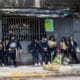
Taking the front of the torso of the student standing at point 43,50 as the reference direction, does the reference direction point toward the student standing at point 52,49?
no

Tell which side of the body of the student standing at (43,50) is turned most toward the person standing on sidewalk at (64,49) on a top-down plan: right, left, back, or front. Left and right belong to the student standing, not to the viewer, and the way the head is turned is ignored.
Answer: left

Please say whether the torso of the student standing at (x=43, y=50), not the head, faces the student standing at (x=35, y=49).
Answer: no

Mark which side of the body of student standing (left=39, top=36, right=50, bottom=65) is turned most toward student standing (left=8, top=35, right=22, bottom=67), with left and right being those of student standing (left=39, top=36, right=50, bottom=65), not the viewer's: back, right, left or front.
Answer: right

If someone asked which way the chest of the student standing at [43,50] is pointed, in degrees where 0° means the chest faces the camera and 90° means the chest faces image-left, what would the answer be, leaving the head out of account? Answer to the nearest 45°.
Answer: approximately 0°

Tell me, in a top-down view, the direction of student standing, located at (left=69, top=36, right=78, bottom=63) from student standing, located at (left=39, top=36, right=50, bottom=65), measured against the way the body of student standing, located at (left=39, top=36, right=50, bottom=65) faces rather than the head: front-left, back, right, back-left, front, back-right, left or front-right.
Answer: left
